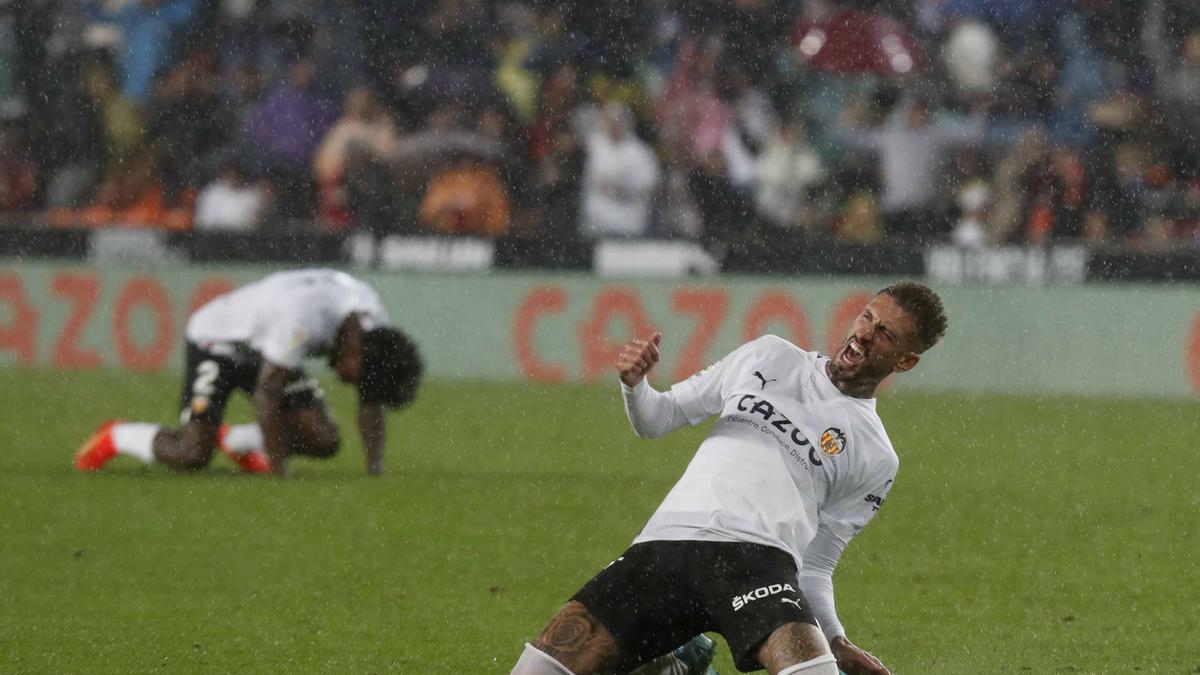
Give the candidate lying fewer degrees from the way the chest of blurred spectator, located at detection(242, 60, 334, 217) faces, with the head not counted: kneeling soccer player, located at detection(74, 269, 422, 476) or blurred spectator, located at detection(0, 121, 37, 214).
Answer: the kneeling soccer player

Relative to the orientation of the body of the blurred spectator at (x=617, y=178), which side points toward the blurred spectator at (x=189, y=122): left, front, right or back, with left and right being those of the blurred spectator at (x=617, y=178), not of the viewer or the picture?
right

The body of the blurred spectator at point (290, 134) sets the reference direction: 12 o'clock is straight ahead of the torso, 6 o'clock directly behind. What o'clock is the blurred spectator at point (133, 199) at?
the blurred spectator at point (133, 199) is roughly at 3 o'clock from the blurred spectator at point (290, 134).

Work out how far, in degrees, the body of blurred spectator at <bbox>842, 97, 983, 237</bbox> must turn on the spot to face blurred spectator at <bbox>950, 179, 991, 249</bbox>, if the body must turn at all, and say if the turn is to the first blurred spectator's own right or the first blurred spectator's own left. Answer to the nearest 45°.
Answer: approximately 45° to the first blurred spectator's own left

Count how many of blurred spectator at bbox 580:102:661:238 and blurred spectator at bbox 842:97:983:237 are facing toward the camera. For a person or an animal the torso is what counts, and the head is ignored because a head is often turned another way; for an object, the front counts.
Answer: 2

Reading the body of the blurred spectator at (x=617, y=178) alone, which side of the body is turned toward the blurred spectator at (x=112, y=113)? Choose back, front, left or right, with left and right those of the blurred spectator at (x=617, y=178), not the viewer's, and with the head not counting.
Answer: right

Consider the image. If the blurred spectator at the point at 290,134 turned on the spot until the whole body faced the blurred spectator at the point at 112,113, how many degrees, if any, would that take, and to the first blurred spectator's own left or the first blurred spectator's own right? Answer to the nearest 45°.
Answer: approximately 135° to the first blurred spectator's own right

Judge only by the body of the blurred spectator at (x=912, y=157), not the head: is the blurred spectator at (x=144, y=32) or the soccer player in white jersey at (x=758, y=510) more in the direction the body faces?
the soccer player in white jersey

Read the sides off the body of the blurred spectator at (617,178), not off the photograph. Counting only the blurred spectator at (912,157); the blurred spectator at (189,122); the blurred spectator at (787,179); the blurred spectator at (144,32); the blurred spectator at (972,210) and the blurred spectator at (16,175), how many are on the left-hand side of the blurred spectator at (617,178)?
3
